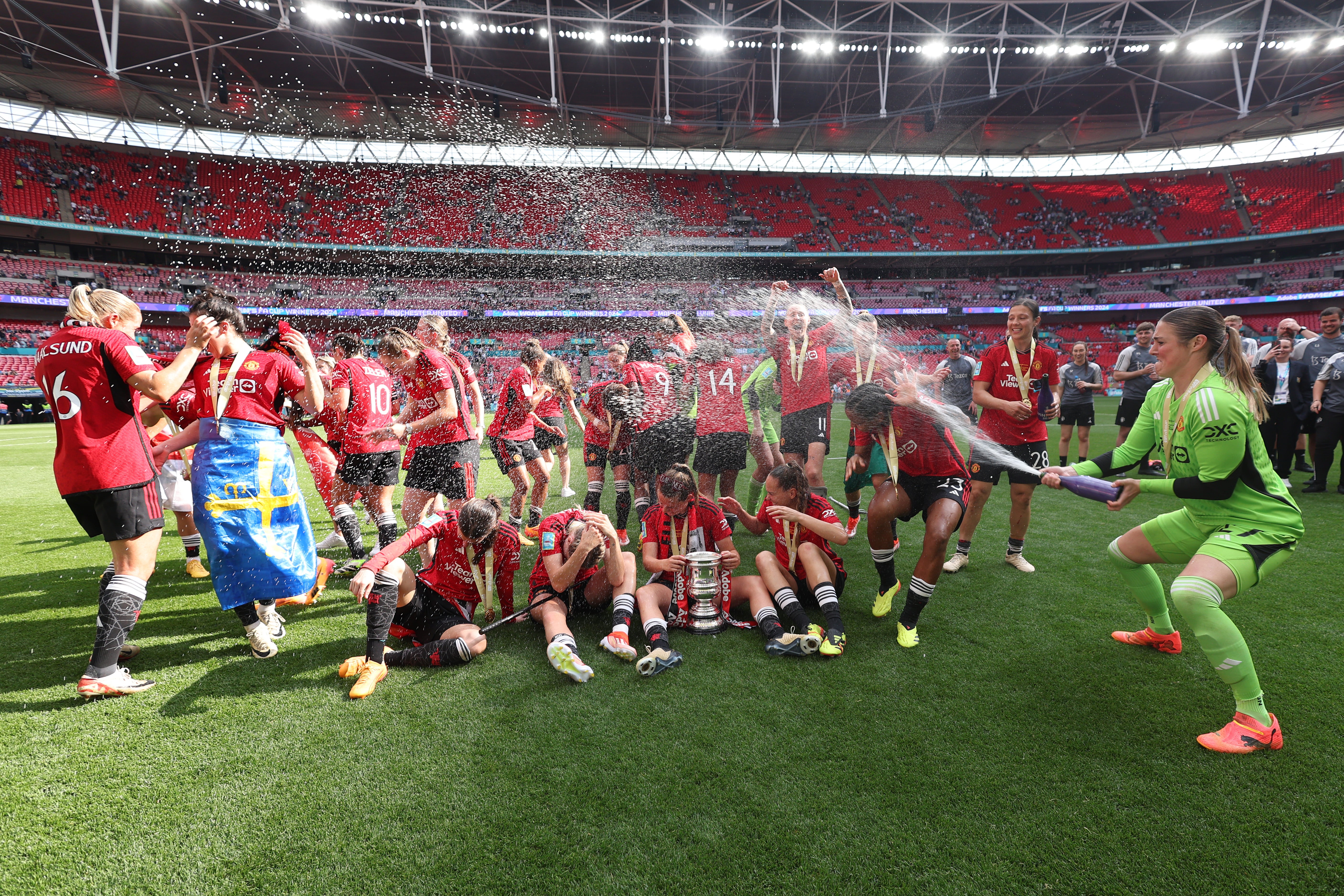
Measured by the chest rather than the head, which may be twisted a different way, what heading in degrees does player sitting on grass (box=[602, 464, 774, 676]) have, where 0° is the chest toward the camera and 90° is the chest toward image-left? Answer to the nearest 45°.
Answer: approximately 0°

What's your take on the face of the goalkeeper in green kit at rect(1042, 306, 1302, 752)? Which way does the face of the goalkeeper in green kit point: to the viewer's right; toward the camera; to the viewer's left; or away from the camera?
to the viewer's left

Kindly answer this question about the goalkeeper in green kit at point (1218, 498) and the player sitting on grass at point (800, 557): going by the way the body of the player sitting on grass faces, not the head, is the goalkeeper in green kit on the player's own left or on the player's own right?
on the player's own left
